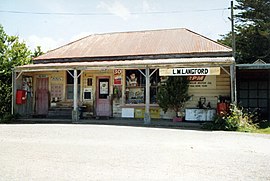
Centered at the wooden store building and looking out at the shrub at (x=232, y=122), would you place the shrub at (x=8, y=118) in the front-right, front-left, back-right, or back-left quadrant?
back-right

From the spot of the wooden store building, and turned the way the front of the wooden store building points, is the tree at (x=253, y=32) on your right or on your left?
on your left

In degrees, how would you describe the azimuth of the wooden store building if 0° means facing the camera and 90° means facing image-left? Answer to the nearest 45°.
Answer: approximately 0°

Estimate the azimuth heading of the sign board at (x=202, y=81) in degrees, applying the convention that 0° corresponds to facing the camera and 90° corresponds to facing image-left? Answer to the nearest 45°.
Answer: approximately 0°

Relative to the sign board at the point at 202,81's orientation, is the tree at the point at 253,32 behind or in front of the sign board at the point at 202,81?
behind

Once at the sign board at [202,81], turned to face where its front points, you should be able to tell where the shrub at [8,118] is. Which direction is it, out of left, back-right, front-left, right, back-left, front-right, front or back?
right

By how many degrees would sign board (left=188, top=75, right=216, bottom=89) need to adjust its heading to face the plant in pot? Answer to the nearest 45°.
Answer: approximately 45° to its right

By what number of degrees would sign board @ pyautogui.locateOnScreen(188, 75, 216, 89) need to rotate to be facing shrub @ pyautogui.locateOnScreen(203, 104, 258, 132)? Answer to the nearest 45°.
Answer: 0° — it already faces it

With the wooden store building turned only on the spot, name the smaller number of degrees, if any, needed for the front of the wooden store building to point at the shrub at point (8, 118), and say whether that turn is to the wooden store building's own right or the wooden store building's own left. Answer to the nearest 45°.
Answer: approximately 90° to the wooden store building's own right

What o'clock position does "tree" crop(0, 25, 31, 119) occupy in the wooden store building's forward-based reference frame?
The tree is roughly at 4 o'clock from the wooden store building.

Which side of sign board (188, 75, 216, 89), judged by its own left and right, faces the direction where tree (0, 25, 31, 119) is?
right

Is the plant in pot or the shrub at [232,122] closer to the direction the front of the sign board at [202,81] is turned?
the shrub
